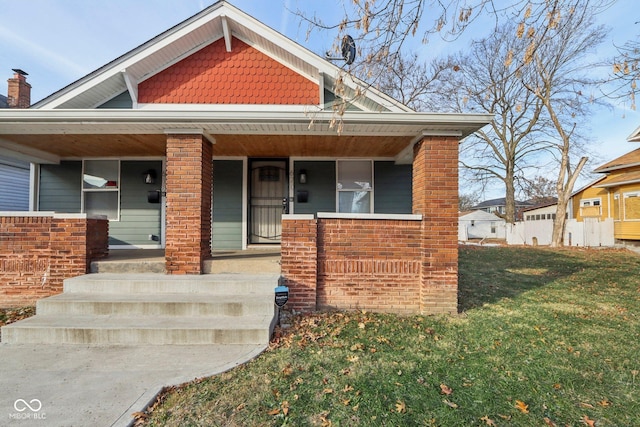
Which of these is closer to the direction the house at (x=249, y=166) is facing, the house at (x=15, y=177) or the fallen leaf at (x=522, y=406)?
the fallen leaf

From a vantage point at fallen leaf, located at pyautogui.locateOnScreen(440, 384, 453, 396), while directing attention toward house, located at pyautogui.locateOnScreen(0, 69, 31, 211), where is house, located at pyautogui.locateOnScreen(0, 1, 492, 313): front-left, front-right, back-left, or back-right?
front-right

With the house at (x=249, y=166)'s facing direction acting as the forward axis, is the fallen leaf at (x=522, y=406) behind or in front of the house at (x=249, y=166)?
in front

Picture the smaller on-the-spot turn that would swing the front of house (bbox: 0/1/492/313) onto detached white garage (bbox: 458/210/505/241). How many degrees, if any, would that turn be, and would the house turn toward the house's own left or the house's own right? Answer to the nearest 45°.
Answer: approximately 135° to the house's own left

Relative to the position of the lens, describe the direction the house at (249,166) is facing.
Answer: facing the viewer

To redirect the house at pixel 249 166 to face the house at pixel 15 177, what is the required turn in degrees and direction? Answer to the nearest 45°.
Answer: approximately 135° to its right

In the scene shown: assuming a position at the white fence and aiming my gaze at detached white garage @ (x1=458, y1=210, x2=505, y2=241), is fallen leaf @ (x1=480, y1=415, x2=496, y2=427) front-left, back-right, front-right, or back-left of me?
back-left

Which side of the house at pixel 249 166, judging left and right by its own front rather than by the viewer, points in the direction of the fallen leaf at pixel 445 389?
front

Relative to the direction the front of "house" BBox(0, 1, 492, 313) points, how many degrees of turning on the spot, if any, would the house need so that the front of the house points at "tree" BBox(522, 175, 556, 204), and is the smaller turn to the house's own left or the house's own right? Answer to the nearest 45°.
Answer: approximately 135° to the house's own left

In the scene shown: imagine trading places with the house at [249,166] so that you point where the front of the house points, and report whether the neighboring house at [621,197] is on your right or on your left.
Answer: on your left

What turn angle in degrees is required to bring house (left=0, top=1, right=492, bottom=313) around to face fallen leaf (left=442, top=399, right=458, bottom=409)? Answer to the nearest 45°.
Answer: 0° — it already faces it
